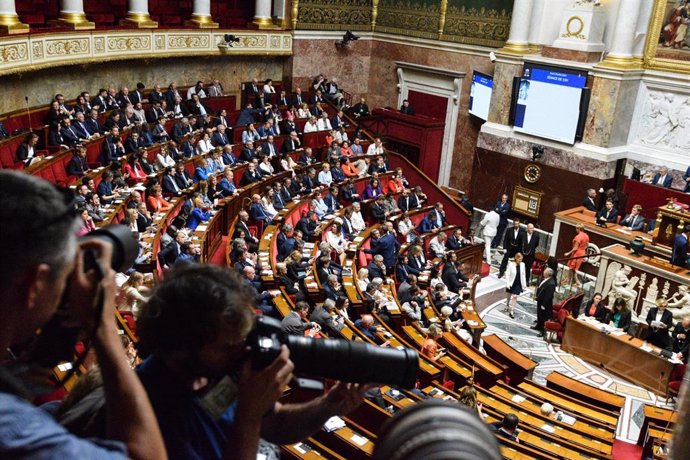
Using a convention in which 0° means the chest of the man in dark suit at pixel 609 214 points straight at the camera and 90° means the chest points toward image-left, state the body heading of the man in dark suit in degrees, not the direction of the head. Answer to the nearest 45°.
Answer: approximately 45°

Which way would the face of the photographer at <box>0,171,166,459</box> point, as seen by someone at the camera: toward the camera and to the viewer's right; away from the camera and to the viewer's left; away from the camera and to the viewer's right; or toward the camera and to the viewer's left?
away from the camera and to the viewer's right

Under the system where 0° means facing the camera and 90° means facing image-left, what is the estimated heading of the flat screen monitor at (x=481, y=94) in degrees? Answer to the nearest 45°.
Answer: approximately 45°

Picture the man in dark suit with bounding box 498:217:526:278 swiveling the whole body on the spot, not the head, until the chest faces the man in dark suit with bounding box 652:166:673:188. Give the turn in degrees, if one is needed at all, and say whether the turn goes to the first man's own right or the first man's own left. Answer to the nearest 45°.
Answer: approximately 135° to the first man's own left

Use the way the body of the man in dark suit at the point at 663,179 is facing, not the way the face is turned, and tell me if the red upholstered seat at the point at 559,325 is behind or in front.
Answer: in front

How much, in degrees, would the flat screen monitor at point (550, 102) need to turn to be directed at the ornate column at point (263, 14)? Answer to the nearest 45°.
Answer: approximately 45° to its right

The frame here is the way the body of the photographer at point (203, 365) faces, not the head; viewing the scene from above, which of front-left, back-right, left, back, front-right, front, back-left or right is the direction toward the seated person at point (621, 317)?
front-left

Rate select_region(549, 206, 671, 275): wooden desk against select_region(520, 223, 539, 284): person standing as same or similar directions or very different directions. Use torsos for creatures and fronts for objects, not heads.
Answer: same or similar directions

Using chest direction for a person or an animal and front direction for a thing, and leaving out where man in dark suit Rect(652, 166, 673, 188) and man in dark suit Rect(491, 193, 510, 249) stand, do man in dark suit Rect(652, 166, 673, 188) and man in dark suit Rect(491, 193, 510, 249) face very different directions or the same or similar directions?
same or similar directions

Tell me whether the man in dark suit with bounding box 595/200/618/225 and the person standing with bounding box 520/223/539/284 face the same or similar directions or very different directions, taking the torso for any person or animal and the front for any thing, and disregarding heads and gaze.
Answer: same or similar directions

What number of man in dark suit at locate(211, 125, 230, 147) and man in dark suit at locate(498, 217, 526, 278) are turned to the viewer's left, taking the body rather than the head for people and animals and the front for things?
0

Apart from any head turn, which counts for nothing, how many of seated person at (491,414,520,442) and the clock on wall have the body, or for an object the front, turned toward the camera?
1

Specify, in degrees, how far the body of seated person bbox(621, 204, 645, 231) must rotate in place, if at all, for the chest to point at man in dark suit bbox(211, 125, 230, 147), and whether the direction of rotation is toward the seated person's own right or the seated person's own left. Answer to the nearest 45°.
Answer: approximately 45° to the seated person's own right

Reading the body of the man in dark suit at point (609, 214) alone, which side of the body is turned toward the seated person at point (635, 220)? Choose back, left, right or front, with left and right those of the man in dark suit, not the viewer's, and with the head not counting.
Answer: left
